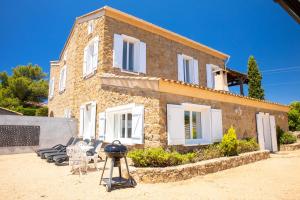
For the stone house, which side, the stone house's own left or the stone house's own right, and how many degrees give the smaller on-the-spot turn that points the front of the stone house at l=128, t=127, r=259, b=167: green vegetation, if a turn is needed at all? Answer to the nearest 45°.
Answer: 0° — it already faces it

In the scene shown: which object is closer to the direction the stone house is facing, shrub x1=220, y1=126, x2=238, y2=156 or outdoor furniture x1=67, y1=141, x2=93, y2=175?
the shrub

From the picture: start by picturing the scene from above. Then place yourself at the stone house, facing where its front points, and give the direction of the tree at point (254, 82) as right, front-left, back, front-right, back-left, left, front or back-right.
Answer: left

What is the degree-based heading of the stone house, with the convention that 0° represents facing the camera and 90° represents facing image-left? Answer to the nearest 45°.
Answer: approximately 315°

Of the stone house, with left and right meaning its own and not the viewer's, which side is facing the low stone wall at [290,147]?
left

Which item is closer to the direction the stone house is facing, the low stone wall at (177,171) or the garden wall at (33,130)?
the low stone wall

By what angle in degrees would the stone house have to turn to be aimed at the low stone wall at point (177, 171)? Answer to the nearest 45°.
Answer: approximately 45° to its right

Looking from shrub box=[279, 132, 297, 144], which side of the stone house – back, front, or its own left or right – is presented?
left

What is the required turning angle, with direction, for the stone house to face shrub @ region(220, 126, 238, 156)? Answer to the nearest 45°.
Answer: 0° — it already faces it

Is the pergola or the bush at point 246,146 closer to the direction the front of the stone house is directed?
the bush

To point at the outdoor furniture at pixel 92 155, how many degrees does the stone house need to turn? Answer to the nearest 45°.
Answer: approximately 90° to its right
